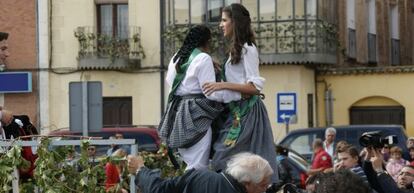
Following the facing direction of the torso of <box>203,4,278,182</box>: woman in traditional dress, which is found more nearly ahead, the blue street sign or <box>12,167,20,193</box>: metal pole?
the metal pole

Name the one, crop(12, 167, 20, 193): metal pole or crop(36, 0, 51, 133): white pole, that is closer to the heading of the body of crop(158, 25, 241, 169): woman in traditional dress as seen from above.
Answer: the white pole

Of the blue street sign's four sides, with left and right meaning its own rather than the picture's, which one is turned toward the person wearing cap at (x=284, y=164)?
front

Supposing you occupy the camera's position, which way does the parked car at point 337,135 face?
facing to the left of the viewer

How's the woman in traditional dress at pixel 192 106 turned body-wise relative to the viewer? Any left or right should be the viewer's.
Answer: facing away from the viewer and to the right of the viewer

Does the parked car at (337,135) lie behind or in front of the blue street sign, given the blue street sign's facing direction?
in front

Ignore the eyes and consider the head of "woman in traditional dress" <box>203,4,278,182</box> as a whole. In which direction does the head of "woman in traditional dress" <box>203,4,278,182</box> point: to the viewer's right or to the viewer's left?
to the viewer's left

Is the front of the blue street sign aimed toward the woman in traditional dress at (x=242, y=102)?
yes
